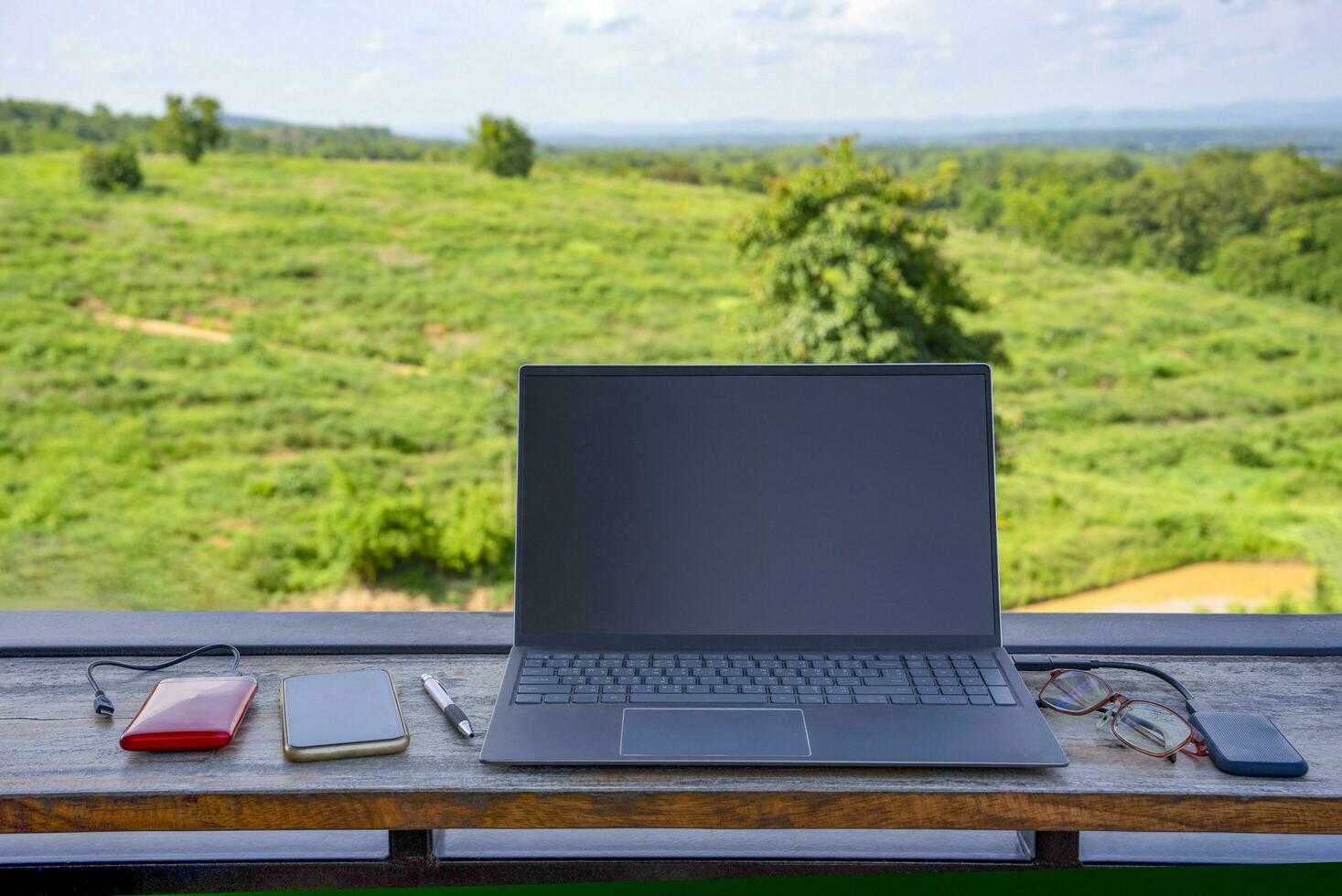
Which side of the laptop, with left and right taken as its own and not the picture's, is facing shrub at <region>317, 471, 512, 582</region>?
back

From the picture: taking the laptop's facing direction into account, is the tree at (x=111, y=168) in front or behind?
behind

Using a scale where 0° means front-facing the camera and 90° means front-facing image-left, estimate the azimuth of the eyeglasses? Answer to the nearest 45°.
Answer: approximately 45°

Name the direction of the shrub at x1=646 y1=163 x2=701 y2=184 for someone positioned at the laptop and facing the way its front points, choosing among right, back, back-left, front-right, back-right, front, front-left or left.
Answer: back

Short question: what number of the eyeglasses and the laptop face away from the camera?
0

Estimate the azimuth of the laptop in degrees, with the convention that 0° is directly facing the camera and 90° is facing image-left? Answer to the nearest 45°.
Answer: approximately 0°

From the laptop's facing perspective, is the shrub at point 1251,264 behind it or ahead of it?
behind

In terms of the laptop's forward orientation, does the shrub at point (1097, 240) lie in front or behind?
behind

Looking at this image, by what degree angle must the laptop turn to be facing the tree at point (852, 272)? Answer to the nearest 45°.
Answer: approximately 180°
